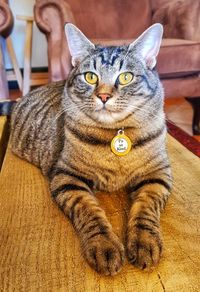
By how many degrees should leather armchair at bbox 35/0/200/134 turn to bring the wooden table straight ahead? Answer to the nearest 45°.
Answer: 0° — it already faces it

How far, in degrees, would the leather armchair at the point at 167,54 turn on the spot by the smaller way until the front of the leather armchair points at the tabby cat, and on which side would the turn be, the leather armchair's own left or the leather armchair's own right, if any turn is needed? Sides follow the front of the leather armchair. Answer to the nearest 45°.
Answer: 0° — it already faces it

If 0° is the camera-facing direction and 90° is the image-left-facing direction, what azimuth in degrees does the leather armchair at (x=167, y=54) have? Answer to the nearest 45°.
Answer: approximately 0°
